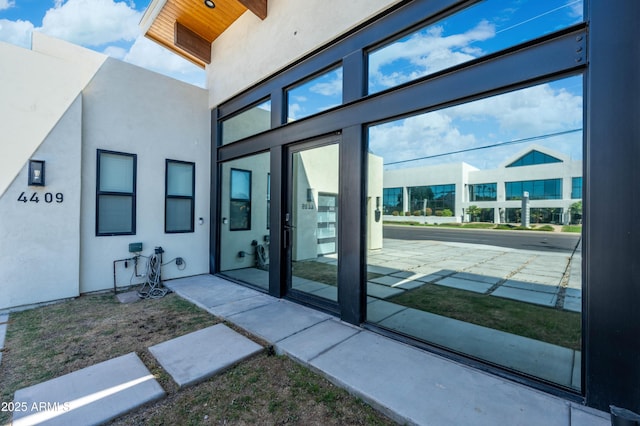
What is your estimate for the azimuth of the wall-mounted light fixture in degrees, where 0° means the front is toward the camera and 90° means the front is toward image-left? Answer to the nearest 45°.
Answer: approximately 0°

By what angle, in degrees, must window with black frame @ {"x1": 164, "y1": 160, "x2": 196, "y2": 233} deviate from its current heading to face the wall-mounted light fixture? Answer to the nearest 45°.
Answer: approximately 90° to its right

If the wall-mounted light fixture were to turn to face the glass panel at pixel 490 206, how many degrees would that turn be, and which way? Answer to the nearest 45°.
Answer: approximately 45° to its left

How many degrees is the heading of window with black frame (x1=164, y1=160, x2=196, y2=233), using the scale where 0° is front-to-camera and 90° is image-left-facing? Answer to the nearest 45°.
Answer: approximately 315°

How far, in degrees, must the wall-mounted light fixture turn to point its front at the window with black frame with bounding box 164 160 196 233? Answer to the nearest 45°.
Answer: approximately 90° to its left

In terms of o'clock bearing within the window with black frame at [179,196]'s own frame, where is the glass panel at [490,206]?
The glass panel is roughly at 12 o'clock from the window with black frame.

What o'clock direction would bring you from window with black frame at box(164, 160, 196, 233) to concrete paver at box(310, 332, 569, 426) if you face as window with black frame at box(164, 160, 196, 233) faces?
The concrete paver is roughly at 1 o'clock from the window with black frame.

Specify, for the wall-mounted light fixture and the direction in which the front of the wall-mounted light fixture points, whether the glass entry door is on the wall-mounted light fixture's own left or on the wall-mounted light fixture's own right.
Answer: on the wall-mounted light fixture's own left
